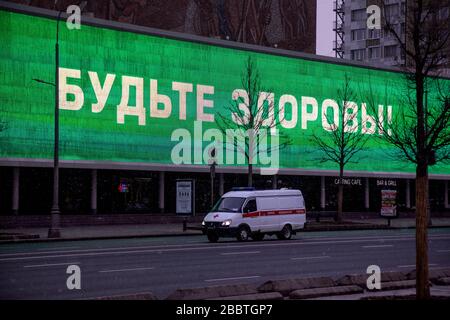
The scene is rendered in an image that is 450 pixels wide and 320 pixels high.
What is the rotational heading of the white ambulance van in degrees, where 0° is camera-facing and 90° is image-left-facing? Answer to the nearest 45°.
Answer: approximately 45°
